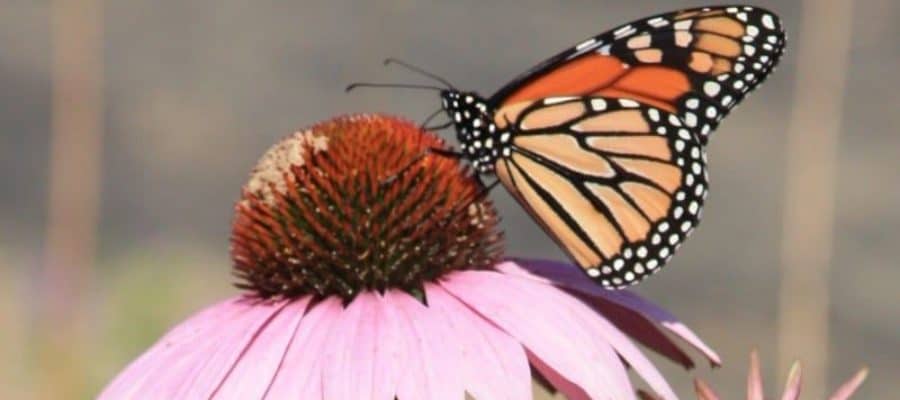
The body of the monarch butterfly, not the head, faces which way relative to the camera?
to the viewer's left
